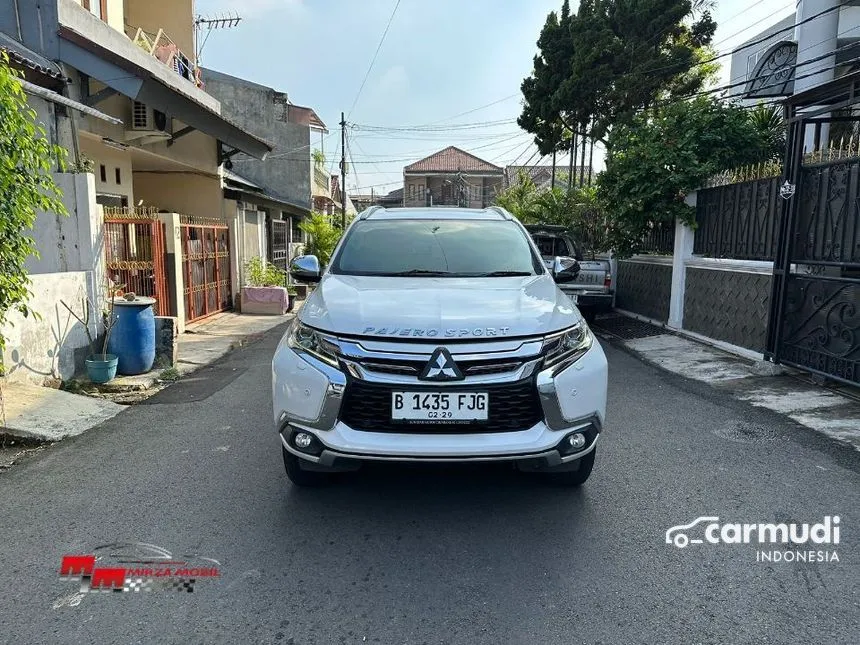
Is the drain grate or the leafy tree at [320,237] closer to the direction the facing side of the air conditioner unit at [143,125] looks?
the drain grate

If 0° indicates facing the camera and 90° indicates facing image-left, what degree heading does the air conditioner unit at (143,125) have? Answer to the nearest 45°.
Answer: approximately 315°

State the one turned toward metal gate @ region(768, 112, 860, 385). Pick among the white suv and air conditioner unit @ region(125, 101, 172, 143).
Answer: the air conditioner unit

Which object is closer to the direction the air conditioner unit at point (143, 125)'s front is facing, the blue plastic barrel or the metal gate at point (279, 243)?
the blue plastic barrel

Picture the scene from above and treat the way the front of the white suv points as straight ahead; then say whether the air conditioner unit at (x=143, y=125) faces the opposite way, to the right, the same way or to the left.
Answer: to the left

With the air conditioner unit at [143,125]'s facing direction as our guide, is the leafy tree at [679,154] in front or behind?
in front

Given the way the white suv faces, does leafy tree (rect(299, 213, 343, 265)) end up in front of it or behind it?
behind

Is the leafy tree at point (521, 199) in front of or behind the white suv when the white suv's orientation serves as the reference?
behind

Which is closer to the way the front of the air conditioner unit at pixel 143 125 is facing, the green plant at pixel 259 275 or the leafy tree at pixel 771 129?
the leafy tree

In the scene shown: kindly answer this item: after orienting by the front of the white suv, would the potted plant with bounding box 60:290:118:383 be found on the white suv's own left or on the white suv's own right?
on the white suv's own right

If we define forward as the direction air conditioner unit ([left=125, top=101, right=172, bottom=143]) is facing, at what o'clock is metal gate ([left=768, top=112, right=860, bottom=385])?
The metal gate is roughly at 12 o'clock from the air conditioner unit.

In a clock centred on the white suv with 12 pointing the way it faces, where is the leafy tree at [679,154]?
The leafy tree is roughly at 7 o'clock from the white suv.
